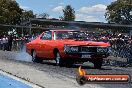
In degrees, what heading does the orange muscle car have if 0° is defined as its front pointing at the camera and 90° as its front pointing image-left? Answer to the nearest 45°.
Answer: approximately 315°
